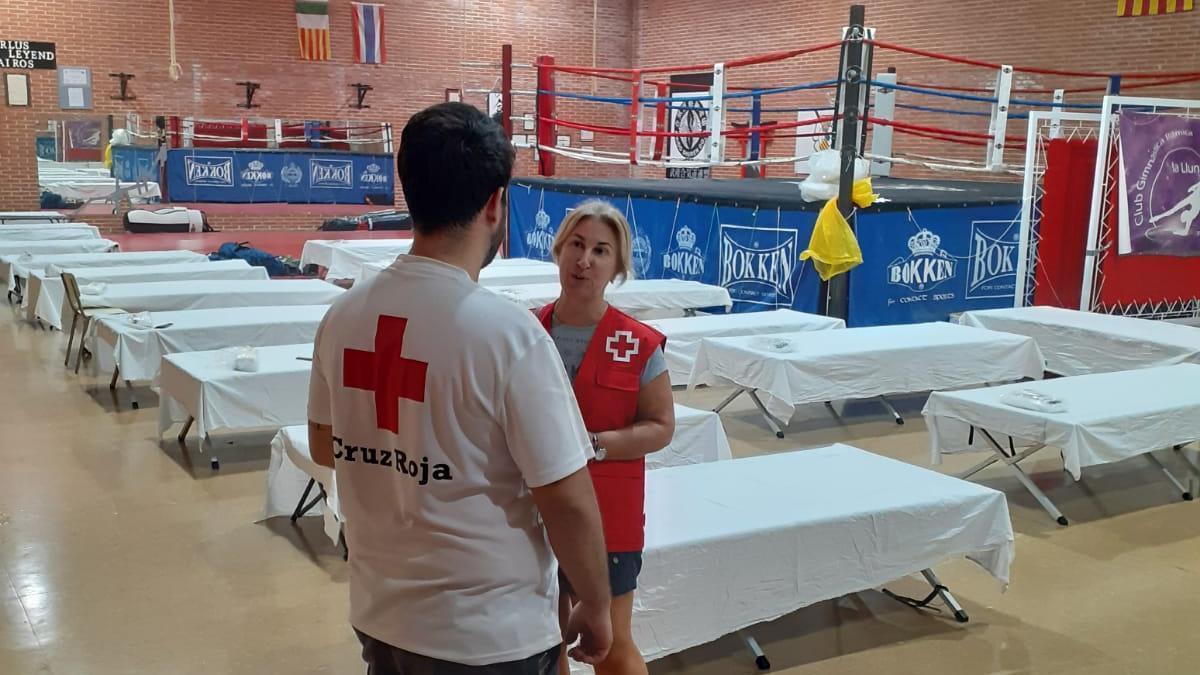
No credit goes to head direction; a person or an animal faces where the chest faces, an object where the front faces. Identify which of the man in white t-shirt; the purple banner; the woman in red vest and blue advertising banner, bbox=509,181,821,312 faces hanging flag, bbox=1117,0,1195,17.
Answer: the man in white t-shirt

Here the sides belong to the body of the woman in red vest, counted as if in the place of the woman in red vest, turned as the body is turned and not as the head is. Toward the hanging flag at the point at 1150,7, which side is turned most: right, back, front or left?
back

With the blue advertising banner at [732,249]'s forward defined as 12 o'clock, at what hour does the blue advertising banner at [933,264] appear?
the blue advertising banner at [933,264] is roughly at 8 o'clock from the blue advertising banner at [732,249].

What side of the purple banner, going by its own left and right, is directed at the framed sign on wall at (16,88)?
right

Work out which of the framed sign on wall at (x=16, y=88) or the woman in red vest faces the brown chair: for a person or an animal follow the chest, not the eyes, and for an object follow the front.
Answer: the framed sign on wall

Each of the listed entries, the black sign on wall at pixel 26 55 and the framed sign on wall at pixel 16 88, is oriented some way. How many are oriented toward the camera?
2

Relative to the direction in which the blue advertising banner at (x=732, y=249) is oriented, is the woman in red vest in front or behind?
in front

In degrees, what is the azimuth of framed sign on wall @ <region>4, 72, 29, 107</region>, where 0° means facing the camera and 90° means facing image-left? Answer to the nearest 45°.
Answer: approximately 0°

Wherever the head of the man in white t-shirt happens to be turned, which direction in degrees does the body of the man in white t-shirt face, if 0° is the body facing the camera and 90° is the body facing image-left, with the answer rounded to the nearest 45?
approximately 225°
